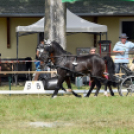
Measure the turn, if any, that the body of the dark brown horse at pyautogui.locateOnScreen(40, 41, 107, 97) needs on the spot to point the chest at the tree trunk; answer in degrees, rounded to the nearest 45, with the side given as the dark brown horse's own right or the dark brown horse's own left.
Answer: approximately 90° to the dark brown horse's own right

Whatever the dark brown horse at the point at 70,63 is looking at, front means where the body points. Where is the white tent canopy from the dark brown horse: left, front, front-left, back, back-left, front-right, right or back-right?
right

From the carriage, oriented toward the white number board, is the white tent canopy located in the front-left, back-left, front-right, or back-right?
front-right

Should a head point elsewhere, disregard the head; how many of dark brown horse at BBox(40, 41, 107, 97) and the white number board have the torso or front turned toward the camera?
1

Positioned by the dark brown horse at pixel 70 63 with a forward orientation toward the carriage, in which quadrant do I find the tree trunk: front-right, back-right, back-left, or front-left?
back-left

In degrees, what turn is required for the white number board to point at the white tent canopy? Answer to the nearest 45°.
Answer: approximately 135° to its left

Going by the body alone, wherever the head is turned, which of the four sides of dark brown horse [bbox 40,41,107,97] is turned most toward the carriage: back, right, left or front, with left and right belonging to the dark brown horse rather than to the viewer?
back

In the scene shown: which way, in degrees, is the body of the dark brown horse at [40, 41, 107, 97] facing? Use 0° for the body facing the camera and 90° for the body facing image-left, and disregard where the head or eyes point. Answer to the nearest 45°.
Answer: approximately 90°

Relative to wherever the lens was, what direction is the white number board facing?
facing the viewer

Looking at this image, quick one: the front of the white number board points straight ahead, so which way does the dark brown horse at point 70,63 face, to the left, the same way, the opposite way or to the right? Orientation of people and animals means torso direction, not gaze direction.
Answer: to the right

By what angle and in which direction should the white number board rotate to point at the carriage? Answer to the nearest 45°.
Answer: approximately 90° to its left

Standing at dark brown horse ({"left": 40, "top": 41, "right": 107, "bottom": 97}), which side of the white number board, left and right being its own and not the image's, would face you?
left
